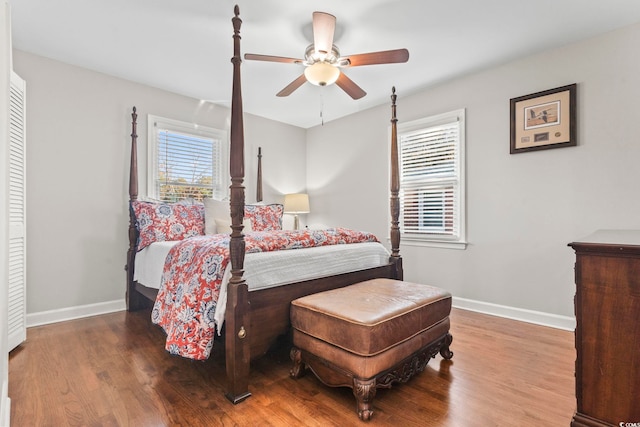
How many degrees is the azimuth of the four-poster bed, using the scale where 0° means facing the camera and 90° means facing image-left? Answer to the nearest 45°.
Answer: approximately 315°

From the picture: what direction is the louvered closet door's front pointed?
to the viewer's right

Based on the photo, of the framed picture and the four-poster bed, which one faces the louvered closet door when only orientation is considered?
the framed picture

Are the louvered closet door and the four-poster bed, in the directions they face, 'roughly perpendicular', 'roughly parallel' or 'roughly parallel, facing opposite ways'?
roughly perpendicular

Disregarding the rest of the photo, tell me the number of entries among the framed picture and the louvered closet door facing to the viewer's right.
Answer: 1

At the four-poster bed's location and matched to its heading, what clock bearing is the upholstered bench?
The upholstered bench is roughly at 11 o'clock from the four-poster bed.

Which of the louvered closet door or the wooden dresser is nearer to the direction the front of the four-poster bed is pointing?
the wooden dresser

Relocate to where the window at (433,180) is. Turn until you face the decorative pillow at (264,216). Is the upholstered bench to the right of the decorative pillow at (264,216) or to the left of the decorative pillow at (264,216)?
left

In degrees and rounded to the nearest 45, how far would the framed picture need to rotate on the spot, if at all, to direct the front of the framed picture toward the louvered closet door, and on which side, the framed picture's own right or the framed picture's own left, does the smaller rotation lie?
0° — it already faces it

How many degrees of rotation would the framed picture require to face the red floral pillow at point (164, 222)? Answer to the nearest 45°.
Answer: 0° — it already faces it
